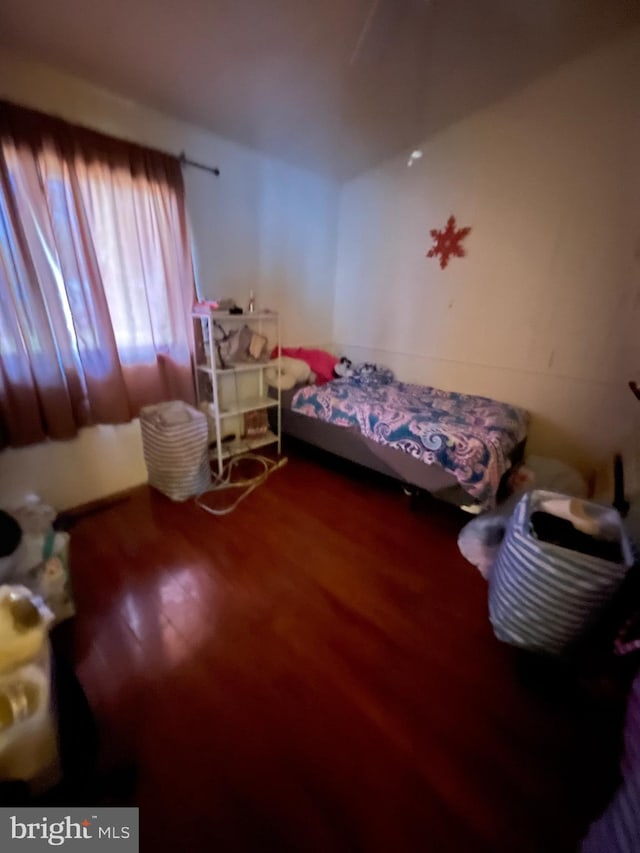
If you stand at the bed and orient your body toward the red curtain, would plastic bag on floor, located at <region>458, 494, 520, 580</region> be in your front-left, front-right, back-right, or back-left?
back-left

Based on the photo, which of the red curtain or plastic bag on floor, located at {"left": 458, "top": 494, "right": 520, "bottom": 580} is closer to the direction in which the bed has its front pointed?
the plastic bag on floor

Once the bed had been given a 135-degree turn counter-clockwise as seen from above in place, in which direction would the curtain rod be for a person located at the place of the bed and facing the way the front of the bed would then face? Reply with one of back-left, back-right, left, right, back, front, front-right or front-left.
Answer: left

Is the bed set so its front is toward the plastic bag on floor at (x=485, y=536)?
yes

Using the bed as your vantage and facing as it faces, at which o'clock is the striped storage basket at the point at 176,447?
The striped storage basket is roughly at 4 o'clock from the bed.

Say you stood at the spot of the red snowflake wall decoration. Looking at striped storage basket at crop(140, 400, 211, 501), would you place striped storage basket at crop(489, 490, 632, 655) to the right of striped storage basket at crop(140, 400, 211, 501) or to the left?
left

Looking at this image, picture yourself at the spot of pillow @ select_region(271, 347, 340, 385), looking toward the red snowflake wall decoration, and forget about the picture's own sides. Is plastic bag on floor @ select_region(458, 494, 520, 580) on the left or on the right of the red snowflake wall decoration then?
right

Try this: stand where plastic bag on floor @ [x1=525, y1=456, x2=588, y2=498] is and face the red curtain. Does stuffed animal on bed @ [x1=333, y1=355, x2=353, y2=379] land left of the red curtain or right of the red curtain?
right

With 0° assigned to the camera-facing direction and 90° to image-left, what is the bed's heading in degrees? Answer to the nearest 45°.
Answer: approximately 315°

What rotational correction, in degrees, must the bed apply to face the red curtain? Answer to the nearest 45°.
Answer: approximately 135° to its right
